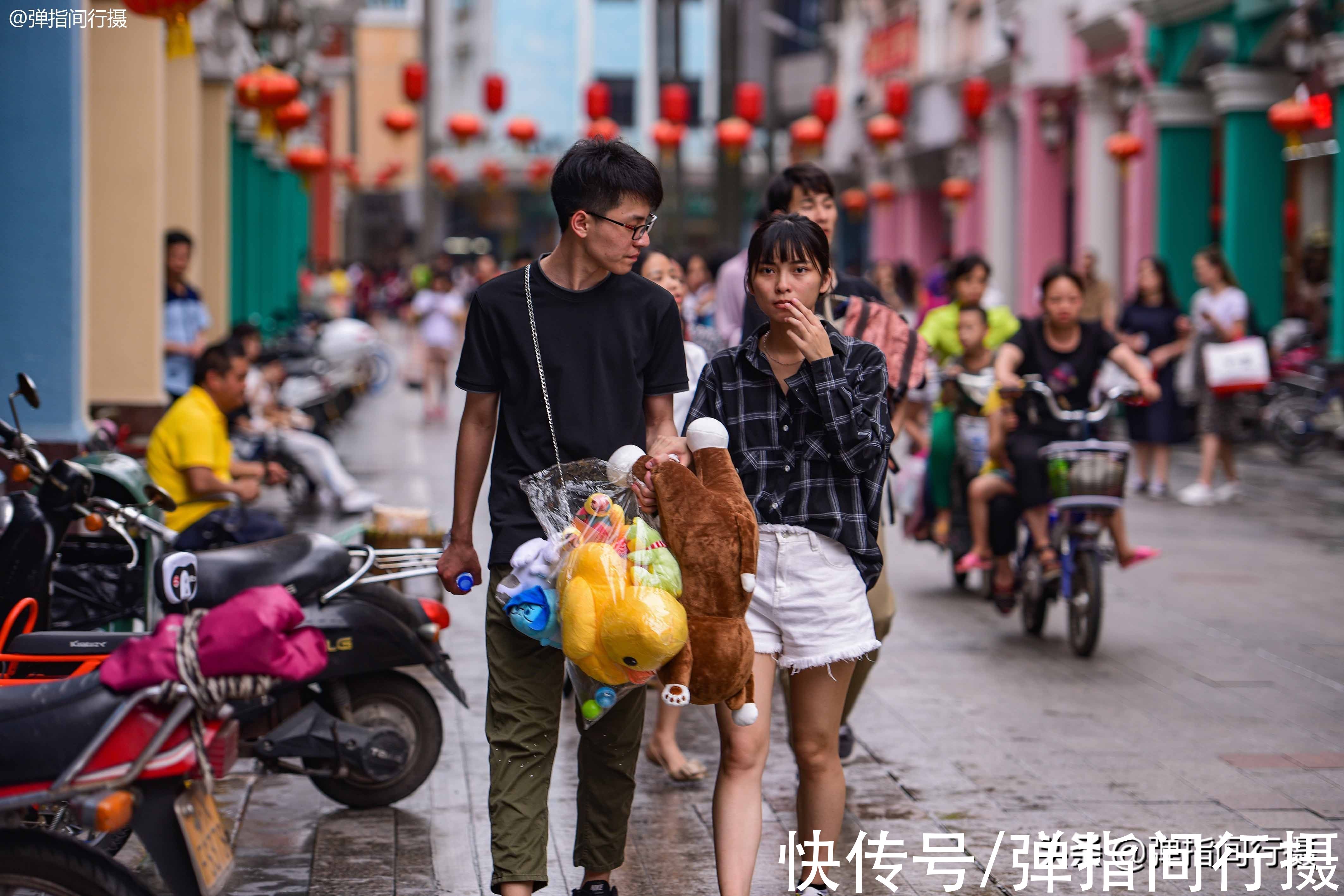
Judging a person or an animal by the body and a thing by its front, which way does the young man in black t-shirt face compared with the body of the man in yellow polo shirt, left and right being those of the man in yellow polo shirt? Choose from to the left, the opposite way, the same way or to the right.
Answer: to the right

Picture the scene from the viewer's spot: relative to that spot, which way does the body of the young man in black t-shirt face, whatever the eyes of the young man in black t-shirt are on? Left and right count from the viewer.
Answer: facing the viewer

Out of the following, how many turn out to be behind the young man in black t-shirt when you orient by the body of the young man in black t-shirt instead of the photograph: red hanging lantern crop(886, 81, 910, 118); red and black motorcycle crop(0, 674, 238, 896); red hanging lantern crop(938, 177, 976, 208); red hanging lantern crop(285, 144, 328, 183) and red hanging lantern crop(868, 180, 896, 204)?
4

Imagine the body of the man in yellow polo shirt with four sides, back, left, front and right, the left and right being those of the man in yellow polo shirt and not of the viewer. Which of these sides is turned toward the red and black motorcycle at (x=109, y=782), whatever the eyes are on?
right

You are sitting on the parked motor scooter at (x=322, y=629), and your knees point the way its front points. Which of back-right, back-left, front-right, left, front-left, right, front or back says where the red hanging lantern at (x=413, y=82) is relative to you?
right

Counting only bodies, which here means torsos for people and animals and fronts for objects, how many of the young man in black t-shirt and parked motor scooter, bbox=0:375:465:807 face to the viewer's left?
1

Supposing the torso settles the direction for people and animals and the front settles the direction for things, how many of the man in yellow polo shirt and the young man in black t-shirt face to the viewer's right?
1

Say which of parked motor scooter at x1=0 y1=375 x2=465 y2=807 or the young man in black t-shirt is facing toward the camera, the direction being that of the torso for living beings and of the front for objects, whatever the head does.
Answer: the young man in black t-shirt

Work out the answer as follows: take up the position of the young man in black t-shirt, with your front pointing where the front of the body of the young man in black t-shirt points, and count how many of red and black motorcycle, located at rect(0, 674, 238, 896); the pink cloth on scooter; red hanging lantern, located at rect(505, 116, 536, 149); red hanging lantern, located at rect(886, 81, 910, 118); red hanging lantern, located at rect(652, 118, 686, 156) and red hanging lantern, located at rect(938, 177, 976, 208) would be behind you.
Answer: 4

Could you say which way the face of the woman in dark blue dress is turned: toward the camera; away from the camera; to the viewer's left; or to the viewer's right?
toward the camera

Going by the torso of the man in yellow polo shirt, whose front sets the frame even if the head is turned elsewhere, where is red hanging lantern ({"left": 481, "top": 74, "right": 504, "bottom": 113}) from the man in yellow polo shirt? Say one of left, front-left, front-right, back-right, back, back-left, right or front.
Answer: left

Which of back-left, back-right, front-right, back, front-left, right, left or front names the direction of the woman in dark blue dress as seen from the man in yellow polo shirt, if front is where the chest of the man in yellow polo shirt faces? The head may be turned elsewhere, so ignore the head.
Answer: front-left

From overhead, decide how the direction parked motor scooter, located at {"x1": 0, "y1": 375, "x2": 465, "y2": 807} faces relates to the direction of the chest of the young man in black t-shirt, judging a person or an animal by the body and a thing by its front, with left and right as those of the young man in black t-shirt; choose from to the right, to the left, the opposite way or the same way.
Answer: to the right

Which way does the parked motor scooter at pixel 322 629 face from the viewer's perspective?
to the viewer's left

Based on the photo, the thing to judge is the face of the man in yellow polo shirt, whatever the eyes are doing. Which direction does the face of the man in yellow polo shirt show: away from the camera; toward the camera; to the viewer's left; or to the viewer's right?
to the viewer's right

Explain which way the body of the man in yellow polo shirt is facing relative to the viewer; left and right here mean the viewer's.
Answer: facing to the right of the viewer
